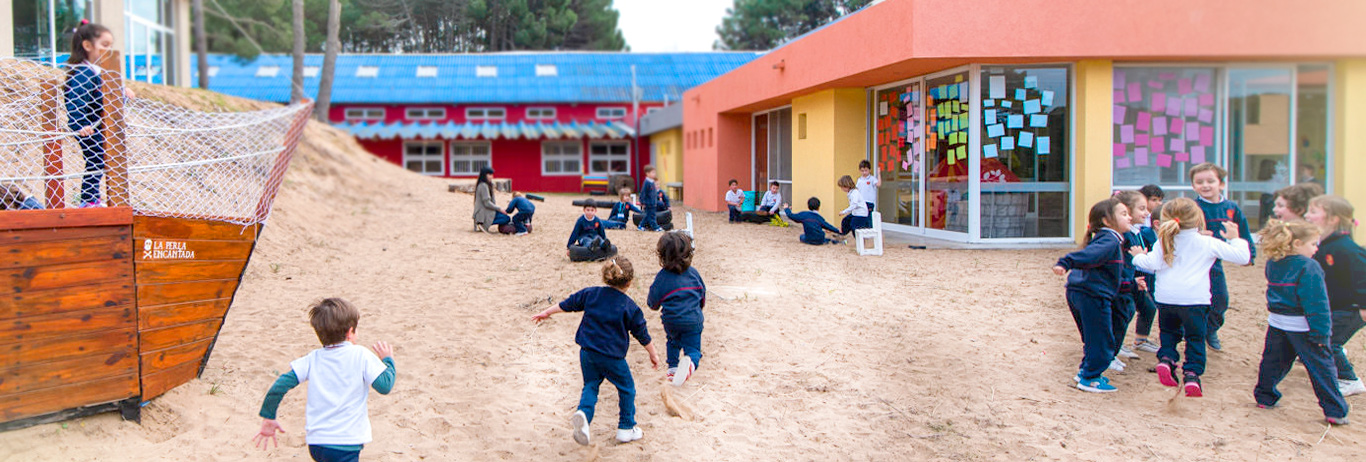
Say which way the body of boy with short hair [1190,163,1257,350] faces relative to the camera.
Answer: toward the camera

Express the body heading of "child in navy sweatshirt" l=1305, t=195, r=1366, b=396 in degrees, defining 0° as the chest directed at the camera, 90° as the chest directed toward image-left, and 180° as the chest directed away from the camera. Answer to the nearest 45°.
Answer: approximately 90°

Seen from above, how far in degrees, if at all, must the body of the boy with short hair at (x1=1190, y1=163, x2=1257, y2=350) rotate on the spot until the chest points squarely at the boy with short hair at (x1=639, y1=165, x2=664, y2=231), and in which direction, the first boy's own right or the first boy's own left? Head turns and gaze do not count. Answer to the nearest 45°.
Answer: approximately 135° to the first boy's own right

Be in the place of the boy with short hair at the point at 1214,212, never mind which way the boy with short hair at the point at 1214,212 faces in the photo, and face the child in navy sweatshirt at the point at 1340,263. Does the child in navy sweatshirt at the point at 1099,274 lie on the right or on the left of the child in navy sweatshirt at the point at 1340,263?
right

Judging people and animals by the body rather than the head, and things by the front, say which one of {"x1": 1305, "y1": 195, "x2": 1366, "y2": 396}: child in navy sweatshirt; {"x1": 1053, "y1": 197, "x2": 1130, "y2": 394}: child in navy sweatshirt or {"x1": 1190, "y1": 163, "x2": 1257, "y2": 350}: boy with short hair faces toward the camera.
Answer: the boy with short hair

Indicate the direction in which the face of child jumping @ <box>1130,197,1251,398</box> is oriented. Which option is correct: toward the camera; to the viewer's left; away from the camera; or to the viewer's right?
away from the camera

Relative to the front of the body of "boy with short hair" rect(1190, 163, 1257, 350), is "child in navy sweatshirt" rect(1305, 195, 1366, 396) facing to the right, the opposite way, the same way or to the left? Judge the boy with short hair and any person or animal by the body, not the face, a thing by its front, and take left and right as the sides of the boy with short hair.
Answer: to the right

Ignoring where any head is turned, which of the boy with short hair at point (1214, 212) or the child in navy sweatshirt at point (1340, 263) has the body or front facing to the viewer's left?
the child in navy sweatshirt

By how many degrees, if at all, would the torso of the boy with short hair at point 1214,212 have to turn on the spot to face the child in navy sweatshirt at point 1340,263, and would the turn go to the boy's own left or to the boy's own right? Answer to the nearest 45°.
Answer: approximately 45° to the boy's own left
